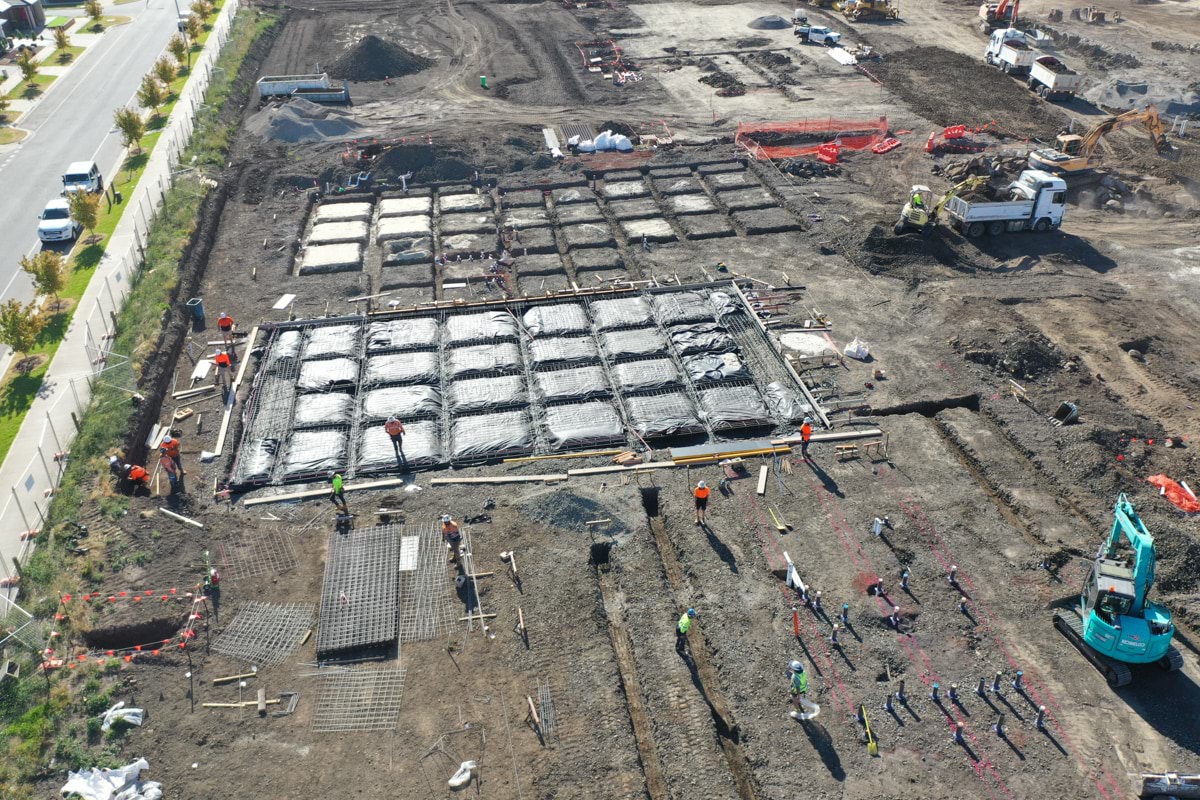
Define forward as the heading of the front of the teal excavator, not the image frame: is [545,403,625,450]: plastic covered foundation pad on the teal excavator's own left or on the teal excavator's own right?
on the teal excavator's own left

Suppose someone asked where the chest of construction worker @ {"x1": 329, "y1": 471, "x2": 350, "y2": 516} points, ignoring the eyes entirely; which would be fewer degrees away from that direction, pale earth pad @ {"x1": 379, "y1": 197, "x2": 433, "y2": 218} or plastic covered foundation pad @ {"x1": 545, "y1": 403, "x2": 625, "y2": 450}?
the pale earth pad

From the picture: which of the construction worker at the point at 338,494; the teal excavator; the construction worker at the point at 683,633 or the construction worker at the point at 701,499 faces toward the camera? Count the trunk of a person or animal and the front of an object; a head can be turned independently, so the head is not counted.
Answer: the construction worker at the point at 701,499

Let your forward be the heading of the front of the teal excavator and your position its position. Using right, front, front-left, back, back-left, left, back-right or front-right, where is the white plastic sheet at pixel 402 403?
left

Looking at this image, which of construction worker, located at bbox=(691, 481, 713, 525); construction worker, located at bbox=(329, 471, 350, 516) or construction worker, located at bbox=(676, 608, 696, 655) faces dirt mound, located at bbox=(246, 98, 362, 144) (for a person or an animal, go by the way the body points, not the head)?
construction worker, located at bbox=(329, 471, 350, 516)

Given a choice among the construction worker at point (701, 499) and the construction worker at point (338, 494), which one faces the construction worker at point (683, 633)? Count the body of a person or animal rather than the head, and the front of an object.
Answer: the construction worker at point (701, 499)

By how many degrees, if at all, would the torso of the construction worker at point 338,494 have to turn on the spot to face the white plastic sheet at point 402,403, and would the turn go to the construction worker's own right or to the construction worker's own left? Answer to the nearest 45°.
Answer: approximately 45° to the construction worker's own right

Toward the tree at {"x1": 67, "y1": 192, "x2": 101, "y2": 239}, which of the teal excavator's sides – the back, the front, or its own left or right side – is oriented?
left

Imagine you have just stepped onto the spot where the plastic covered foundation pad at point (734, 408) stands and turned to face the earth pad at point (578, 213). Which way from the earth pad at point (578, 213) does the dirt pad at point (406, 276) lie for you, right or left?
left

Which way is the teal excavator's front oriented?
away from the camera

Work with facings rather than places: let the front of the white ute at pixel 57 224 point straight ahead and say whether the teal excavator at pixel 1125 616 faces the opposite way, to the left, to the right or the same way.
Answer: the opposite way

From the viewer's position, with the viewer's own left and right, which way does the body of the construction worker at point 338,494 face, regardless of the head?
facing away from the viewer
